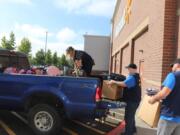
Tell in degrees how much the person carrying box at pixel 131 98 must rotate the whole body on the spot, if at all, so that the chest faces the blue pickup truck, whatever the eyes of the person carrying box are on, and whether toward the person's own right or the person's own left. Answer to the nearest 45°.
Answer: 0° — they already face it

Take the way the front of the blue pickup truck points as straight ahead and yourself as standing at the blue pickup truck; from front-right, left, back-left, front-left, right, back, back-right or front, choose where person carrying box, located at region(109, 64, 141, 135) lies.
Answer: back

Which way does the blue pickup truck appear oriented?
to the viewer's left

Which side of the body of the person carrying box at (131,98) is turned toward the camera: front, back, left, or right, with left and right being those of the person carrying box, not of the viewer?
left

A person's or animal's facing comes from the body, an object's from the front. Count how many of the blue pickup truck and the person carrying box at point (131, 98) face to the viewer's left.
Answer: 2
